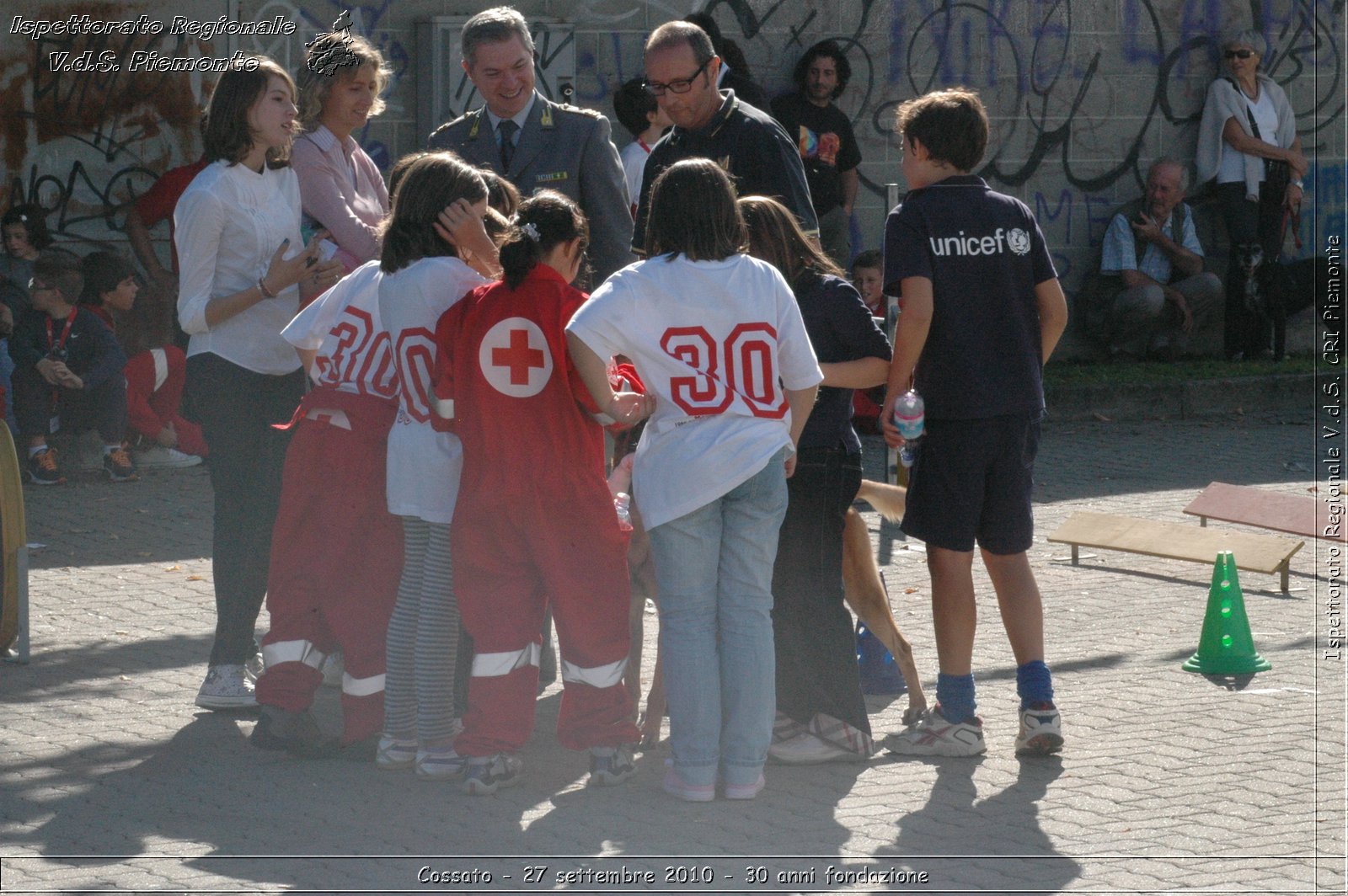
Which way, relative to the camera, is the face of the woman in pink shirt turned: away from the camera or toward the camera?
toward the camera

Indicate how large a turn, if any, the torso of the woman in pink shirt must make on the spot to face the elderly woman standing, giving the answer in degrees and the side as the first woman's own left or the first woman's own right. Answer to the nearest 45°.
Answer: approximately 90° to the first woman's own left

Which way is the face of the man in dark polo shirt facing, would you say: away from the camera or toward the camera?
toward the camera

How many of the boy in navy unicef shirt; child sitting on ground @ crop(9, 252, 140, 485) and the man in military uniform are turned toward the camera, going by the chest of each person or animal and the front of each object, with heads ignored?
2

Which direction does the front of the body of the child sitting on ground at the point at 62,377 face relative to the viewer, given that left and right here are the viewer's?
facing the viewer

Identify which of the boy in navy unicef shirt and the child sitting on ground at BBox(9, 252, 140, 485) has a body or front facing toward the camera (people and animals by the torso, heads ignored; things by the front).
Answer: the child sitting on ground

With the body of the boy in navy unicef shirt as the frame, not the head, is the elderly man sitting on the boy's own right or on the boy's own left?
on the boy's own right

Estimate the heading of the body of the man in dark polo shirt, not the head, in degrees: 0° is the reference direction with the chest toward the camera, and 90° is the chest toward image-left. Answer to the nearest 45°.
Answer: approximately 45°

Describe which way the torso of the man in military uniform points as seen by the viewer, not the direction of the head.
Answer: toward the camera

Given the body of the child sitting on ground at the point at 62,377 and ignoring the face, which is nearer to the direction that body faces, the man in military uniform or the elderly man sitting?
the man in military uniform

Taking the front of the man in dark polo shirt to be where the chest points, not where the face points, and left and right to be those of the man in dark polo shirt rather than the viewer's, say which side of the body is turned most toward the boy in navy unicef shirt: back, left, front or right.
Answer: left

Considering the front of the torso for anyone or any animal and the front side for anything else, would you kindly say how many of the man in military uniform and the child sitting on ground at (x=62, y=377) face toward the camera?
2

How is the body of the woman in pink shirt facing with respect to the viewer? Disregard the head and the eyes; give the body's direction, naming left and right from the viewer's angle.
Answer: facing the viewer and to the right of the viewer

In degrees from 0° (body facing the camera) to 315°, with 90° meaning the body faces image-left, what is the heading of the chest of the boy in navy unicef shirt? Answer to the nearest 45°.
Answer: approximately 135°

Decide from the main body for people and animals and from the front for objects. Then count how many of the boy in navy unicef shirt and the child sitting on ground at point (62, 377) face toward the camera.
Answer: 1
